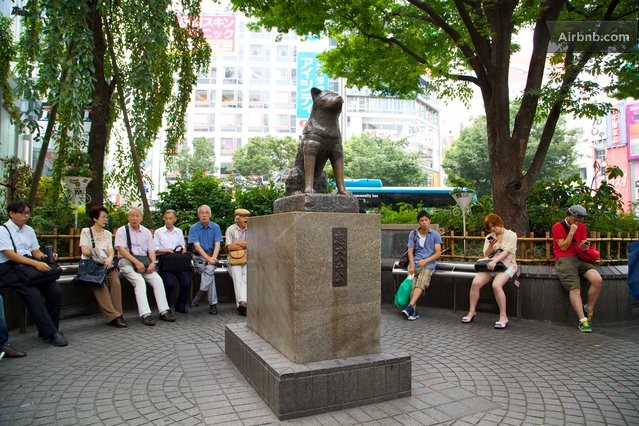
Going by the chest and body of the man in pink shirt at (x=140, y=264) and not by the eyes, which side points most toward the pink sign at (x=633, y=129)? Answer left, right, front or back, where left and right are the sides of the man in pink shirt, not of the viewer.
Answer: left

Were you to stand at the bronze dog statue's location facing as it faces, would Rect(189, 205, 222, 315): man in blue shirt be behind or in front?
behind

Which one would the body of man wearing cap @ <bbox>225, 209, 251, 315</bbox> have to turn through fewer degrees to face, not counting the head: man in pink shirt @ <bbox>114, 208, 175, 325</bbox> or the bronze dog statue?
the bronze dog statue

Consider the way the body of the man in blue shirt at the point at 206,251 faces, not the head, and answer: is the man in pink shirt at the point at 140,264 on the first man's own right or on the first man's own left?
on the first man's own right

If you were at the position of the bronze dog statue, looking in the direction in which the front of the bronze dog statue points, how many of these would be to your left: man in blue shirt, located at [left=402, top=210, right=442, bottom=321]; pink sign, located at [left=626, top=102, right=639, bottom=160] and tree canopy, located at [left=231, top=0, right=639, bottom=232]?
3

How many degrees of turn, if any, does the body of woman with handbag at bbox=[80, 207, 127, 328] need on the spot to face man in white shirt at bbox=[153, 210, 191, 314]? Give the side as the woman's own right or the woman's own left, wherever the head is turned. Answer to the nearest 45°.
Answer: approximately 90° to the woman's own left

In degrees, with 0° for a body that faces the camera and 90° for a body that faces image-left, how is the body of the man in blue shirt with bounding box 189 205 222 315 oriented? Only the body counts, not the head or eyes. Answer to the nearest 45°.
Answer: approximately 0°

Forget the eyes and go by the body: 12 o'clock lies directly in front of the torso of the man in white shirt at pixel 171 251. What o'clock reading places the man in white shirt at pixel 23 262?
the man in white shirt at pixel 23 262 is roughly at 3 o'clock from the man in white shirt at pixel 171 251.
